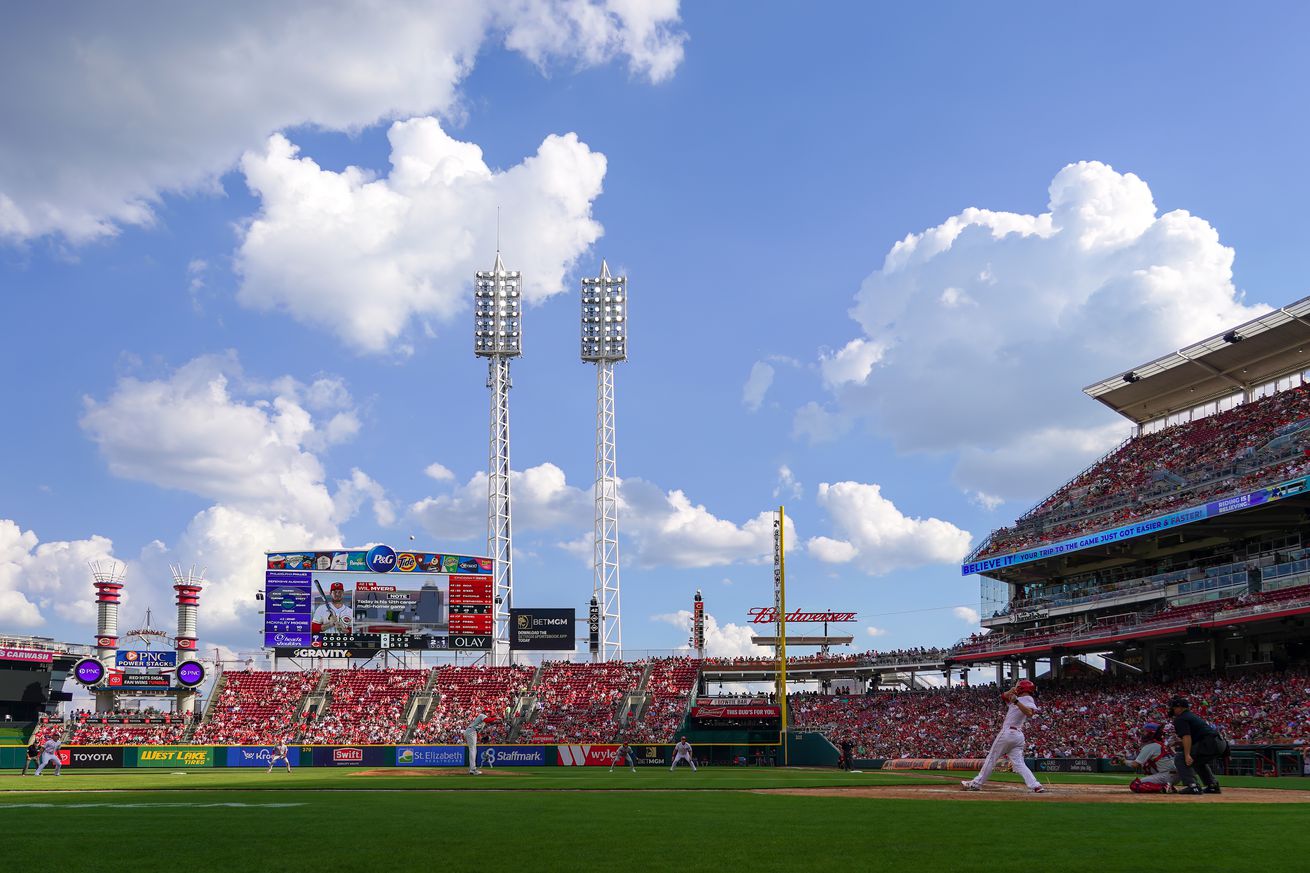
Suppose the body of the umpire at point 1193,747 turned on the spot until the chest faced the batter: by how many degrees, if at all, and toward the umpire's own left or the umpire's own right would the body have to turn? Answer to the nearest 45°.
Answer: approximately 45° to the umpire's own left

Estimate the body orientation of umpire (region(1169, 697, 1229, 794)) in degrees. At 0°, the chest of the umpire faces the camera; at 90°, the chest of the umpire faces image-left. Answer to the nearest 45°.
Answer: approximately 90°
